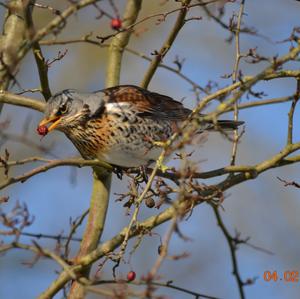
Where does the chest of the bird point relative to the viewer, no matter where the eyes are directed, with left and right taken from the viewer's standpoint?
facing to the left of the viewer
